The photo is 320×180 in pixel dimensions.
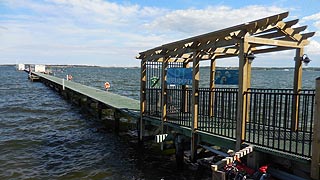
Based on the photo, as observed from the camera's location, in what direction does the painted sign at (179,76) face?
facing the viewer
